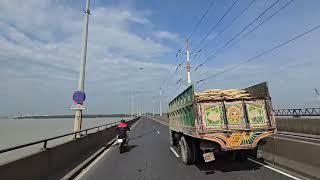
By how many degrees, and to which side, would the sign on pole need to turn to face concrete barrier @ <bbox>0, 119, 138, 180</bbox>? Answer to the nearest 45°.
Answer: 0° — it already faces it

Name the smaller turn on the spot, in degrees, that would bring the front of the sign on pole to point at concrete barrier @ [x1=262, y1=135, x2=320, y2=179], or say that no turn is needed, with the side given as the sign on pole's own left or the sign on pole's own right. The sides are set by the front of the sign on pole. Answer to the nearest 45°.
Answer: approximately 45° to the sign on pole's own left

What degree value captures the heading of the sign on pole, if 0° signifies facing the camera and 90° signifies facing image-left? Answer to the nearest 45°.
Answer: approximately 0°

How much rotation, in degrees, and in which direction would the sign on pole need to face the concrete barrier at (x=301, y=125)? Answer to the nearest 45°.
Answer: approximately 90° to its left
